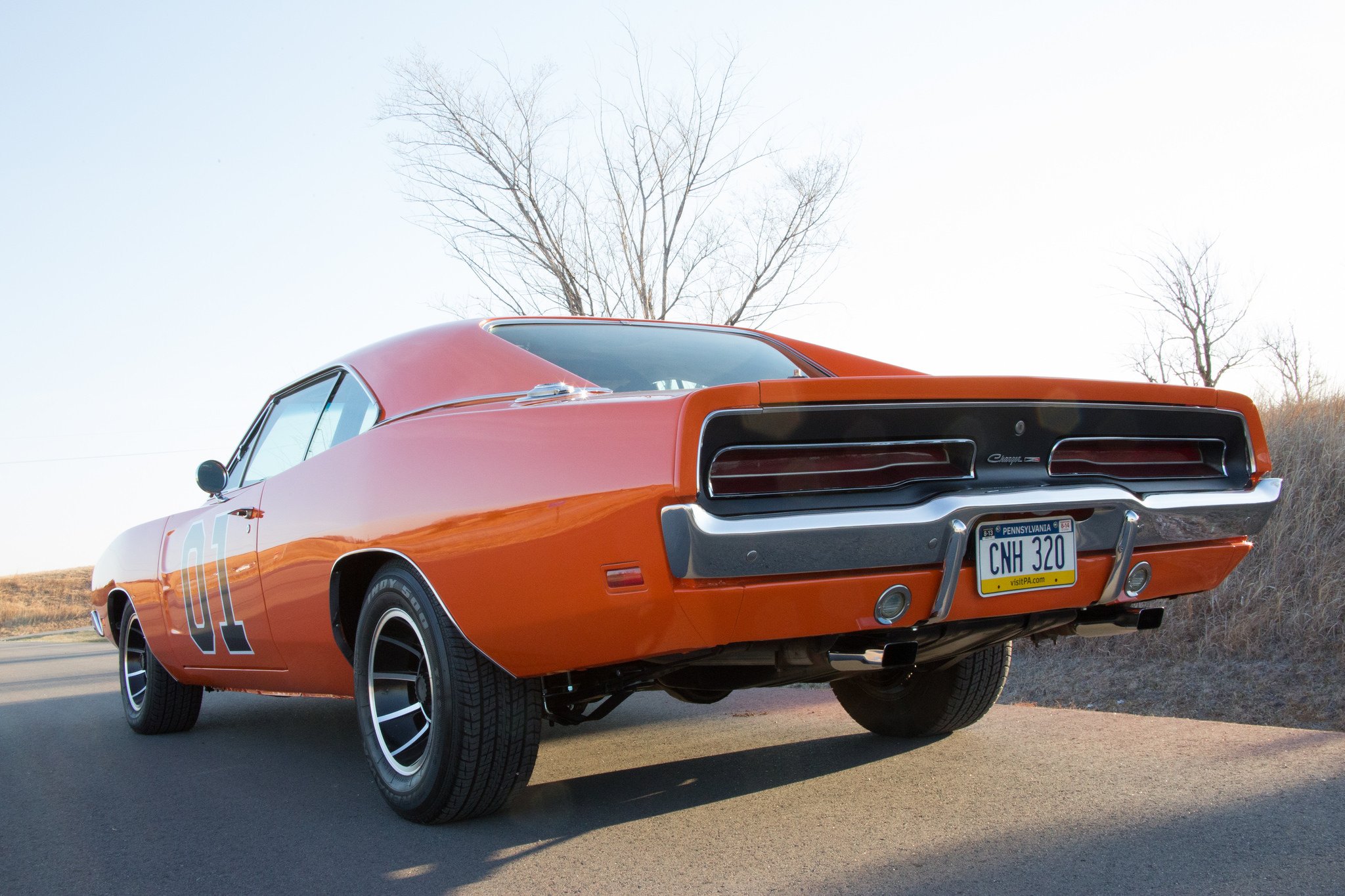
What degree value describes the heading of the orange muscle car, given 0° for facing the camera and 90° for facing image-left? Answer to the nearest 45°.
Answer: approximately 135°
